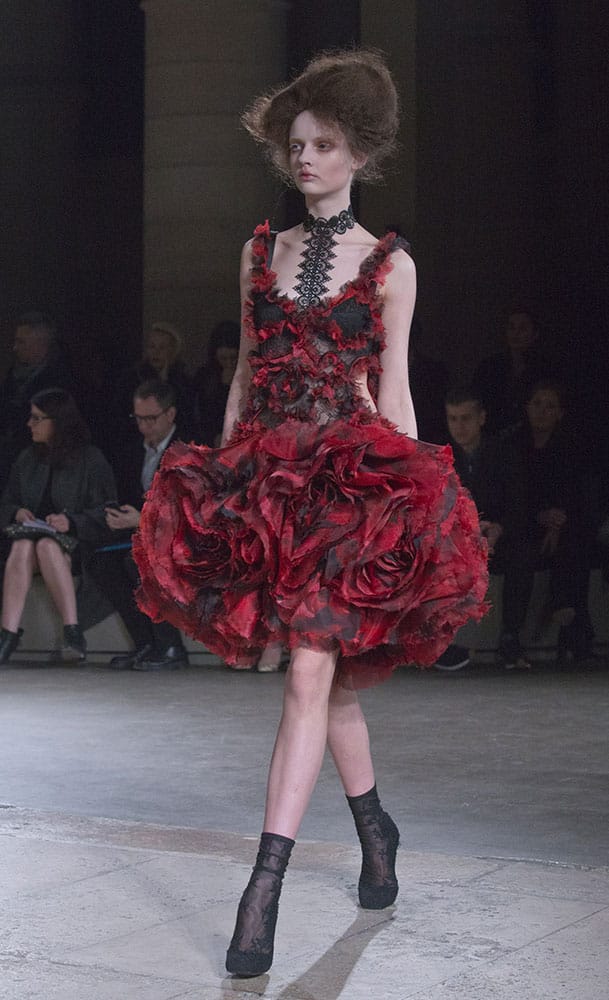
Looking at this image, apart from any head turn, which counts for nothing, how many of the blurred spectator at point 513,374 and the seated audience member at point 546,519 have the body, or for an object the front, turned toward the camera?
2

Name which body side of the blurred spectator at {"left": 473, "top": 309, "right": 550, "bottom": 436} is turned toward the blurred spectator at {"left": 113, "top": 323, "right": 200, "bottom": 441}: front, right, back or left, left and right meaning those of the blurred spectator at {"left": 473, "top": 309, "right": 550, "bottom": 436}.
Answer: right

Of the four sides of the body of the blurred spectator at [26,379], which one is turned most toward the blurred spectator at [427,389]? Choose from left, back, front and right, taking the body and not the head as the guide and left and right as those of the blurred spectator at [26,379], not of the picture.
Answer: left

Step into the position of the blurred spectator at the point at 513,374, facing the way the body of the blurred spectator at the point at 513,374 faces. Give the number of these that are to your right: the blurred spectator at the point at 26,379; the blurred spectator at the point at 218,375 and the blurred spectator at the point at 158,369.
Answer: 3

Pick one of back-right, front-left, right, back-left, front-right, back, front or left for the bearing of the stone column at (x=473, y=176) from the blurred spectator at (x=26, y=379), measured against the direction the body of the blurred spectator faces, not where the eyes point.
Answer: back-left

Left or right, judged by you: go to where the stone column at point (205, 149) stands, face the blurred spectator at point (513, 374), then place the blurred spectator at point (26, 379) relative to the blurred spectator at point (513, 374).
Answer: right

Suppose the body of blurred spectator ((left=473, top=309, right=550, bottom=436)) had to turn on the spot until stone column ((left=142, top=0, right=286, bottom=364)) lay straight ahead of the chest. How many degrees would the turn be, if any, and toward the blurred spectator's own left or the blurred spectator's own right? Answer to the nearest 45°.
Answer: approximately 135° to the blurred spectator's own right

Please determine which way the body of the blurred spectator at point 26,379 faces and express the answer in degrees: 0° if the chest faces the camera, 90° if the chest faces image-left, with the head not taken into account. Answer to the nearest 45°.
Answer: approximately 0°

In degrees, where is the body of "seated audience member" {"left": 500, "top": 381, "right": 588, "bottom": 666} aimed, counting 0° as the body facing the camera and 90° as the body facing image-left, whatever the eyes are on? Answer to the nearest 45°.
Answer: approximately 0°

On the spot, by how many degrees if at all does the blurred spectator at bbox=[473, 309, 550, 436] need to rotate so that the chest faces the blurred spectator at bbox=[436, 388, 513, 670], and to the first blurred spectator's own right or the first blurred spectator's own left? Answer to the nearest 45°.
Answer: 0° — they already face them
